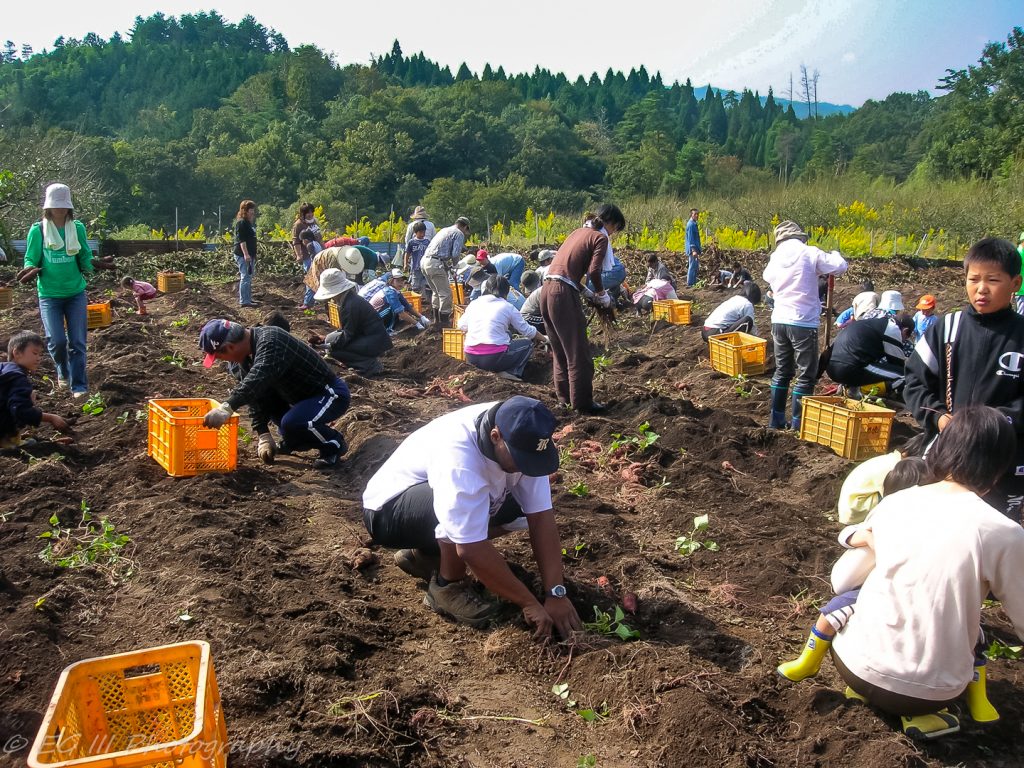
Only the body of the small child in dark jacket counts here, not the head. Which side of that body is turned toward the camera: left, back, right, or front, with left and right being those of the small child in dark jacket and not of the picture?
right

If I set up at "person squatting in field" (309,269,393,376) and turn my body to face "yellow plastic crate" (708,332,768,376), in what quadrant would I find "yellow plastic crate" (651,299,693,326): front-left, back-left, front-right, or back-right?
front-left

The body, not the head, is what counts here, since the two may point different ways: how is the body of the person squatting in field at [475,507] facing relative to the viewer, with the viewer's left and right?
facing the viewer and to the right of the viewer

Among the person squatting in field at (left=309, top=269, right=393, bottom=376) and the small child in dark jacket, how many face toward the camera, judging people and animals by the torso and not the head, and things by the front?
0

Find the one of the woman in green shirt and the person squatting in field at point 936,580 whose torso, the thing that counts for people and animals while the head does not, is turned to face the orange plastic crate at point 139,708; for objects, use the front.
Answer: the woman in green shirt

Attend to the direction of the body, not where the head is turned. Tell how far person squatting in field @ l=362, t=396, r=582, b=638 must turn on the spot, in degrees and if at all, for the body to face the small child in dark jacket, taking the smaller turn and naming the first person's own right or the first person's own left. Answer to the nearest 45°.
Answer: approximately 180°

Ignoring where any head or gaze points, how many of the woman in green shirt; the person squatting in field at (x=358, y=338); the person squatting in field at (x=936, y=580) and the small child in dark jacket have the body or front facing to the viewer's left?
1

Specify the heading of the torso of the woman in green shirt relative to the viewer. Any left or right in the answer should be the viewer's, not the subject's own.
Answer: facing the viewer

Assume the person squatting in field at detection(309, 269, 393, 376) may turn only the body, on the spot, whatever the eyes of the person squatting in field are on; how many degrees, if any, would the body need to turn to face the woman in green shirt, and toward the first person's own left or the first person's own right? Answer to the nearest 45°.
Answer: approximately 45° to the first person's own left

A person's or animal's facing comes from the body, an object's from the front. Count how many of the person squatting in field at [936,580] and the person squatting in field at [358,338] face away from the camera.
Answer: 1

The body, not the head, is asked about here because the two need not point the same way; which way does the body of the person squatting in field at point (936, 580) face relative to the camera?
away from the camera

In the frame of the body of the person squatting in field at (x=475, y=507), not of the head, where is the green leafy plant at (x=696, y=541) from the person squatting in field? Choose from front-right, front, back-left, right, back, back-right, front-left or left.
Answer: left

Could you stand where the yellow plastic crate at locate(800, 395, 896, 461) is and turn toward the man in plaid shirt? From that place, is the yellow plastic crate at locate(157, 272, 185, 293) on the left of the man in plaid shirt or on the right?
right

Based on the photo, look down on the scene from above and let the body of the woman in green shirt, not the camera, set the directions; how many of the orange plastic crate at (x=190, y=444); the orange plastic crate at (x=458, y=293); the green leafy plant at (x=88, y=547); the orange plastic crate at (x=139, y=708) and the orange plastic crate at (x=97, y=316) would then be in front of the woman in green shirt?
3

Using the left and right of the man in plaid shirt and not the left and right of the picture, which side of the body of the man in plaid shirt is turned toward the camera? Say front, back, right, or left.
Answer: left

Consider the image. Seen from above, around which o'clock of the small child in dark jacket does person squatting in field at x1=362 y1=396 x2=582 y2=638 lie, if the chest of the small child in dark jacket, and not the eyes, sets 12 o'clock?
The person squatting in field is roughly at 2 o'clock from the small child in dark jacket.

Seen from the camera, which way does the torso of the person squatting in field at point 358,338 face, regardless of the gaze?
to the viewer's left

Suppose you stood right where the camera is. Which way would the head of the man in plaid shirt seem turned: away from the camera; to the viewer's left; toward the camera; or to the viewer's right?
to the viewer's left

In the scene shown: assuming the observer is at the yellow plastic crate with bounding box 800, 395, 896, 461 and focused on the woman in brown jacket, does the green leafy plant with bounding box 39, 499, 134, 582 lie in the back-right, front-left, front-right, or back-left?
front-left
